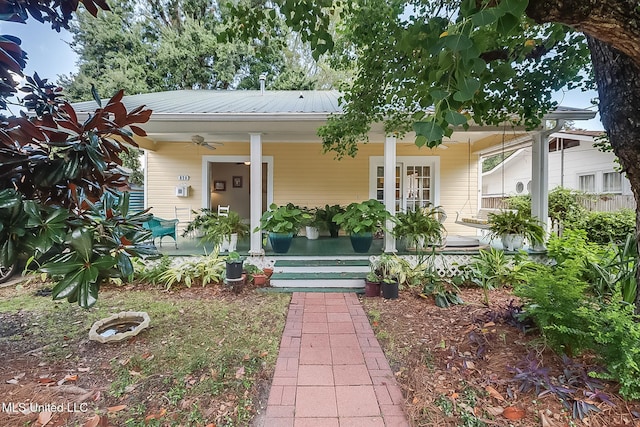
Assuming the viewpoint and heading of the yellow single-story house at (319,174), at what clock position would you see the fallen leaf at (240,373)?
The fallen leaf is roughly at 12 o'clock from the yellow single-story house.

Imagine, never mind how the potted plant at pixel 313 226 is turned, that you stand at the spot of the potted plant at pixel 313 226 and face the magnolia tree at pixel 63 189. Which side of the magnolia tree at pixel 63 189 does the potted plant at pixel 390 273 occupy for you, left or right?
left

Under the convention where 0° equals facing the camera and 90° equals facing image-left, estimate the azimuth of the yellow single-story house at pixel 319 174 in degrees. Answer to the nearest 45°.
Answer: approximately 0°

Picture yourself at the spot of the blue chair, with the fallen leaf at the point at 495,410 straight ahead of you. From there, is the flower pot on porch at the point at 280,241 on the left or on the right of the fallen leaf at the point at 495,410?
left

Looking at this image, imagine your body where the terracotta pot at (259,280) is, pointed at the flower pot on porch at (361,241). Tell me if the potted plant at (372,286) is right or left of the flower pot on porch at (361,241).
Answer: right

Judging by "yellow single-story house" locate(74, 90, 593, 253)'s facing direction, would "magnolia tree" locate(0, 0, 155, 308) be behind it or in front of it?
in front

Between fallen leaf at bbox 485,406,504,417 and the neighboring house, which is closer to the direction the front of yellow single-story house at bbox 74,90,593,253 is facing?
the fallen leaf

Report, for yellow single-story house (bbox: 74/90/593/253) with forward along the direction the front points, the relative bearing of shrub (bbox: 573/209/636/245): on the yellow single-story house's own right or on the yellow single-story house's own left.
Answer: on the yellow single-story house's own left

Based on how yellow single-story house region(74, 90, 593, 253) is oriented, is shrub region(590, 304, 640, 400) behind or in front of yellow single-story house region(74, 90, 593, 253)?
in front

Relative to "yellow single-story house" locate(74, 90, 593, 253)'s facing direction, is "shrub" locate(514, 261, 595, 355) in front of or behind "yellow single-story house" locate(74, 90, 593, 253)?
in front
